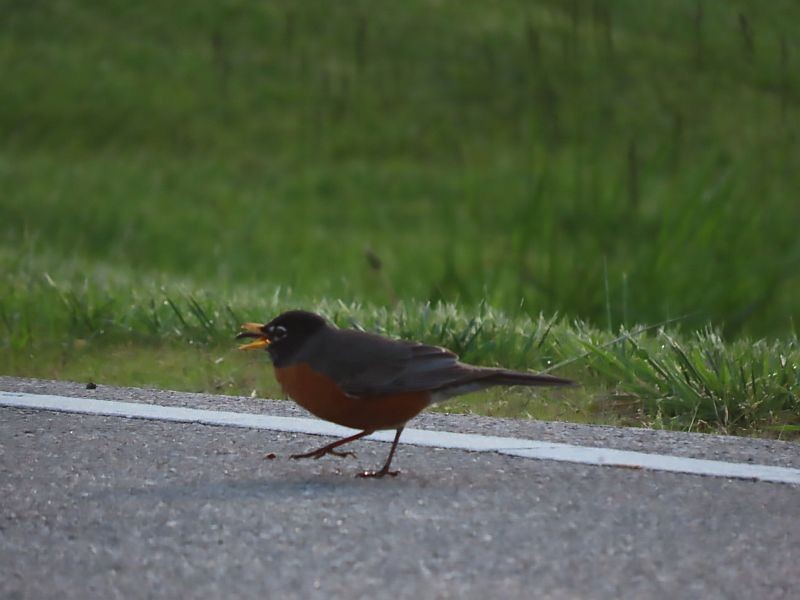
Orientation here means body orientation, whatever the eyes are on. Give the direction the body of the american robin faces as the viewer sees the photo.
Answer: to the viewer's left
